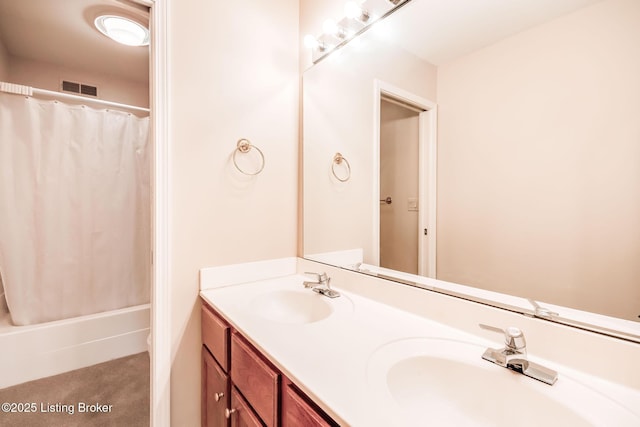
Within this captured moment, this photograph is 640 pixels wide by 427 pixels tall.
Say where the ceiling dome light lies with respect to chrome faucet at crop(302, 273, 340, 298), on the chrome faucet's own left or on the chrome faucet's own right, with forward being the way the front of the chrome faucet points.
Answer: on the chrome faucet's own right

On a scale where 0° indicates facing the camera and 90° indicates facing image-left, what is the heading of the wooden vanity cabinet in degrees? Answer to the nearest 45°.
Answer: approximately 45°

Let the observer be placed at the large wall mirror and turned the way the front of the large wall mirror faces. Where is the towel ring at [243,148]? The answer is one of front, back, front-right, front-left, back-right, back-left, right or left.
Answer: front-right

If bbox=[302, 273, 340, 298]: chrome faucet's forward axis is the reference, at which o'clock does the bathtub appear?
The bathtub is roughly at 2 o'clock from the chrome faucet.

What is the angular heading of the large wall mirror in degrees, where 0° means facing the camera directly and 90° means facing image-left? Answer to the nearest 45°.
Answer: approximately 45°
